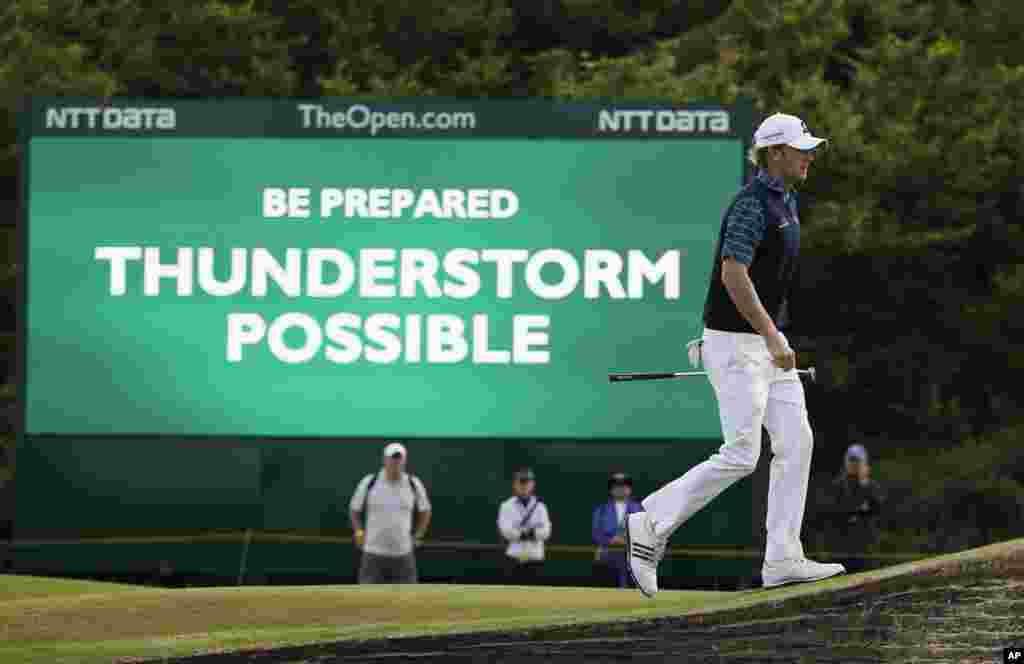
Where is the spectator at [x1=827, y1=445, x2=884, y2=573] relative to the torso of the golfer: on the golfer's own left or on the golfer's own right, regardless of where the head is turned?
on the golfer's own left

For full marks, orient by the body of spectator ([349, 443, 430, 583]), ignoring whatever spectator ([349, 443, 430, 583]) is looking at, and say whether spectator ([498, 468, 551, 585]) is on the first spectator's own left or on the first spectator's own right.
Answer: on the first spectator's own left

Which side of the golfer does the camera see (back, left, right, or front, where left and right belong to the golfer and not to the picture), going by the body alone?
right

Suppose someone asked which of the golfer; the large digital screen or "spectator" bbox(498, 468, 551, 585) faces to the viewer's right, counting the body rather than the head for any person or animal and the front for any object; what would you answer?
the golfer

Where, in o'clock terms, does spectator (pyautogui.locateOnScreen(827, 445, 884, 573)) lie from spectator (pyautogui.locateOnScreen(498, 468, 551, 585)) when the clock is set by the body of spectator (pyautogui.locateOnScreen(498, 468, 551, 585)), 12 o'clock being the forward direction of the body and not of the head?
spectator (pyautogui.locateOnScreen(827, 445, 884, 573)) is roughly at 8 o'clock from spectator (pyautogui.locateOnScreen(498, 468, 551, 585)).

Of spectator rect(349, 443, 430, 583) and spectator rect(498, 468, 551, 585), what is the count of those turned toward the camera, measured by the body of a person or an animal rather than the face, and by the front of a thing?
2

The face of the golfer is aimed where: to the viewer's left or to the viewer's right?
to the viewer's right

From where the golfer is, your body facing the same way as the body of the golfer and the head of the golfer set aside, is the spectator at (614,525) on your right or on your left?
on your left
